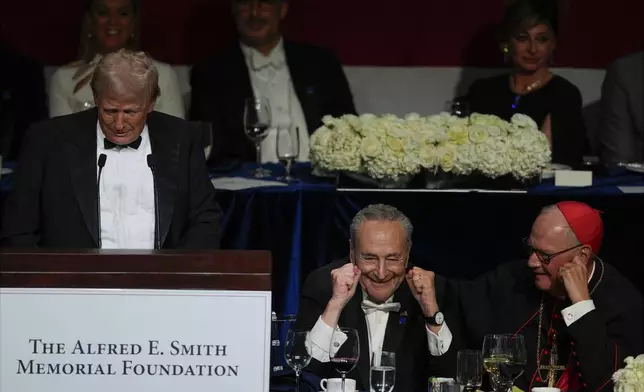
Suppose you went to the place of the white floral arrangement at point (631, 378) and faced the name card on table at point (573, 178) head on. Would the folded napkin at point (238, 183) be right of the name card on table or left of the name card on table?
left

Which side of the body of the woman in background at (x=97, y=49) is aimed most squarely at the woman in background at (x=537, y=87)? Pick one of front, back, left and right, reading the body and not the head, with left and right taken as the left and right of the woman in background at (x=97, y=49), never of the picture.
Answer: left

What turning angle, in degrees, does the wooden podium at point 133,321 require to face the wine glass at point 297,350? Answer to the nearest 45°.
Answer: approximately 135° to its left

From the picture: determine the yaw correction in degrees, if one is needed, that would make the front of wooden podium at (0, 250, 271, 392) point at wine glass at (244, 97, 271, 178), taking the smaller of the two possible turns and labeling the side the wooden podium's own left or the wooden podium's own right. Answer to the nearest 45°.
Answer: approximately 180°

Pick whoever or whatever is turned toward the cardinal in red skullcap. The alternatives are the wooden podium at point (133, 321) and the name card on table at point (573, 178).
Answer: the name card on table

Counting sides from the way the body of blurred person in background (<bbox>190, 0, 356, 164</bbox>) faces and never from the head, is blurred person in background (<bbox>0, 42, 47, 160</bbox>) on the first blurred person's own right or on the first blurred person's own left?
on the first blurred person's own right

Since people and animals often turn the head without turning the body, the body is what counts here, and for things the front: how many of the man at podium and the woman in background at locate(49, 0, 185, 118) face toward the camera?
2

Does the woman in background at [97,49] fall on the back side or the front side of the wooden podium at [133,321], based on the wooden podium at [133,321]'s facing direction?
on the back side

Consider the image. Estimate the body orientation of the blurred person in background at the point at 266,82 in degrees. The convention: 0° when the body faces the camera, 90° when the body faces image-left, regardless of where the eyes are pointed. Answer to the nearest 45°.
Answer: approximately 0°

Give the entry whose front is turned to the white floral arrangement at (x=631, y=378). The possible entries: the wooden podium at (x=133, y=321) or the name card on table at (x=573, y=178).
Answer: the name card on table
